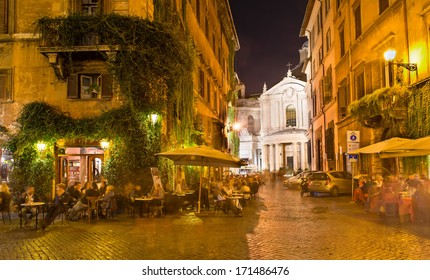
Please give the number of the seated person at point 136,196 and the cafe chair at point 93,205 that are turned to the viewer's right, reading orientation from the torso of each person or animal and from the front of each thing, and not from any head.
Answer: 1

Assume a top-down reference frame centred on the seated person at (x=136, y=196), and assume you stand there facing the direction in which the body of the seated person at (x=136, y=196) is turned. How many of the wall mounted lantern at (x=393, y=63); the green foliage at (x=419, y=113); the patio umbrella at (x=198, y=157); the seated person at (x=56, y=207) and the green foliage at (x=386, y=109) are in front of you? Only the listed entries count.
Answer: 4

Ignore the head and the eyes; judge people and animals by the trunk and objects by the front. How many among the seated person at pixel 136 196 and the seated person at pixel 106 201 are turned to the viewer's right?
1

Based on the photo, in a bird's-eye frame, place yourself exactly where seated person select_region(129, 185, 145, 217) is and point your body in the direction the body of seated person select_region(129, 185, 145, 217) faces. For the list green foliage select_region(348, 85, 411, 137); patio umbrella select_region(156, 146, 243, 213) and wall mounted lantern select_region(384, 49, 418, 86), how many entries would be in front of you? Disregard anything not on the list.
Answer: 3

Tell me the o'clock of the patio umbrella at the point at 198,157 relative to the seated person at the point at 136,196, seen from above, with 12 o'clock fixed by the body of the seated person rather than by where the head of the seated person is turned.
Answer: The patio umbrella is roughly at 12 o'clock from the seated person.

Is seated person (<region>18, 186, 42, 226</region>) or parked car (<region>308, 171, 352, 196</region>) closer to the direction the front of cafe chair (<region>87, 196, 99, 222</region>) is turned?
the parked car
